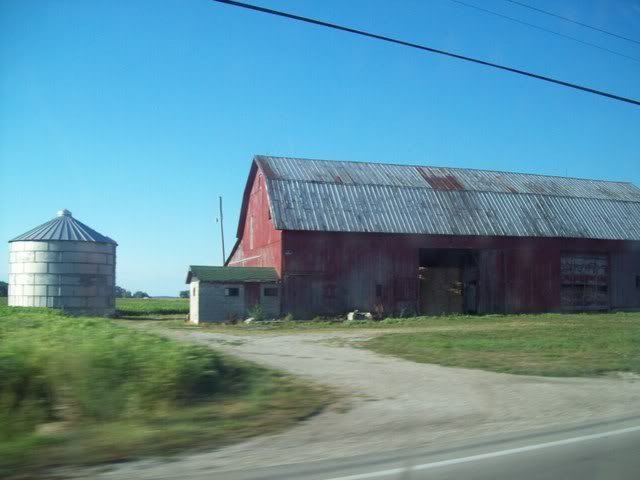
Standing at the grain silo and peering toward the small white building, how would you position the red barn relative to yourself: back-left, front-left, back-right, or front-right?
front-left

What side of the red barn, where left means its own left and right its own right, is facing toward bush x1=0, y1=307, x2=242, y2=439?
front

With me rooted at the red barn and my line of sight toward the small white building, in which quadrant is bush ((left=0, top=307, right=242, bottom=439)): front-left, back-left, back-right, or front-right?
front-left

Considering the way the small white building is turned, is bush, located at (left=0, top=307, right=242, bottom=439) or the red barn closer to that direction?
the bush

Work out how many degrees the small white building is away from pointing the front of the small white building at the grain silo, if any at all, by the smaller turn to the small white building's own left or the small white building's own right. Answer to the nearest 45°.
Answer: approximately 90° to the small white building's own right

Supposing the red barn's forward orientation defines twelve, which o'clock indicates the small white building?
The small white building is roughly at 2 o'clock from the red barn.

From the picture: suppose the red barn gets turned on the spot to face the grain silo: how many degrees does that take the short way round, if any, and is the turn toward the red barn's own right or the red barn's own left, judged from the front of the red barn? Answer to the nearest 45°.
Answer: approximately 90° to the red barn's own right

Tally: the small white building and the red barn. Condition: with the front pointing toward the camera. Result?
2

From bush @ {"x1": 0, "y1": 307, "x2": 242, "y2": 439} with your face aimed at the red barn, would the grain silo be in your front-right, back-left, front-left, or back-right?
front-left

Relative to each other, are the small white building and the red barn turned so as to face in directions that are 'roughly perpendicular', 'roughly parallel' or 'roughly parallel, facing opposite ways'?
roughly parallel

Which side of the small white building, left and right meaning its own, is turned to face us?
front
